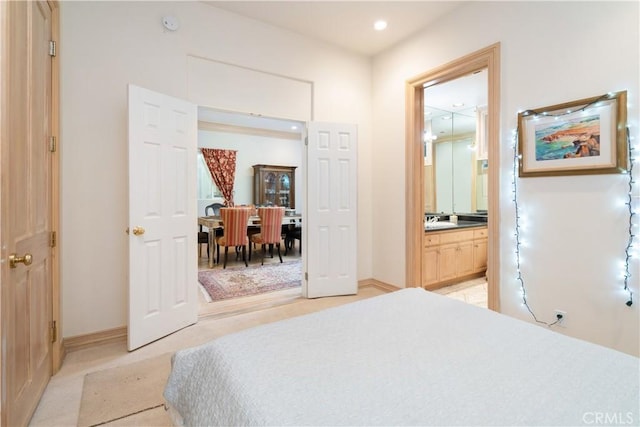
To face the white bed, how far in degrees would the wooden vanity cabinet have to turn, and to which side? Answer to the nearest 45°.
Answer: approximately 45° to its right

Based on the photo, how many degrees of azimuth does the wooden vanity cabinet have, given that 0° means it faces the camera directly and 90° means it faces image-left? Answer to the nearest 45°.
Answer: approximately 315°

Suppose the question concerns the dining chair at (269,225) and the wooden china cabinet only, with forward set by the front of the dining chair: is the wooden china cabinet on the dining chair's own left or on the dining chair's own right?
on the dining chair's own right

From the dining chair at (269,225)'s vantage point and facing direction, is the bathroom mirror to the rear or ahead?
to the rear

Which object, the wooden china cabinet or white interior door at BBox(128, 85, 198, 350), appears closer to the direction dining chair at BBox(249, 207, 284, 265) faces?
the wooden china cabinet

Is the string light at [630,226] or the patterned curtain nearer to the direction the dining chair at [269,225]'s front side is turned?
the patterned curtain

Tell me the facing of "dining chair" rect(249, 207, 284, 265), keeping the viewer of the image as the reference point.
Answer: facing away from the viewer and to the left of the viewer

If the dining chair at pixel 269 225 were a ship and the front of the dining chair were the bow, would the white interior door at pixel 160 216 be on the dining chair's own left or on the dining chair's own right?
on the dining chair's own left
